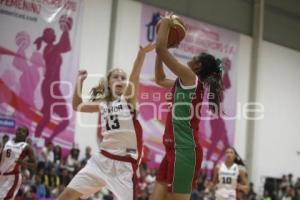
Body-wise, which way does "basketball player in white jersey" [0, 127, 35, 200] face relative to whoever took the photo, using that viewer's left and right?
facing the viewer and to the left of the viewer

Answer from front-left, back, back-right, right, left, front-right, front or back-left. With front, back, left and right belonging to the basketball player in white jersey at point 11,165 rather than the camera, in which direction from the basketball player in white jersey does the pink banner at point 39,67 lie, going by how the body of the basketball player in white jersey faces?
back-right

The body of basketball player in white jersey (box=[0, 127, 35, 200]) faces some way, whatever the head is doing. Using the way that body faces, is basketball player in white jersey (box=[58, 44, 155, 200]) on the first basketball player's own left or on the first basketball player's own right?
on the first basketball player's own left

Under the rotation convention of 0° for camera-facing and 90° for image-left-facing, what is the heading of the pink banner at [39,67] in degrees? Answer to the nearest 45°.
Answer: approximately 0°

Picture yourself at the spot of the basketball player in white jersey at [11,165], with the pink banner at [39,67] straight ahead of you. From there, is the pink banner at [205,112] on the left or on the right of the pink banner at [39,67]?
right

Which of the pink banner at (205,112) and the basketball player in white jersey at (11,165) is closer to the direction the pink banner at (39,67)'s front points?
the basketball player in white jersey

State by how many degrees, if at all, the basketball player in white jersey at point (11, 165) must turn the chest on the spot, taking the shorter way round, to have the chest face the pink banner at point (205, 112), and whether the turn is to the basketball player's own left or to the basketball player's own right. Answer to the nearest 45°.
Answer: approximately 180°

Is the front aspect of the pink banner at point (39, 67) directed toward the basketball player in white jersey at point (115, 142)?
yes

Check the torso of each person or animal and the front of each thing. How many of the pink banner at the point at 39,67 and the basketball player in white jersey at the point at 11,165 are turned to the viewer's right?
0
